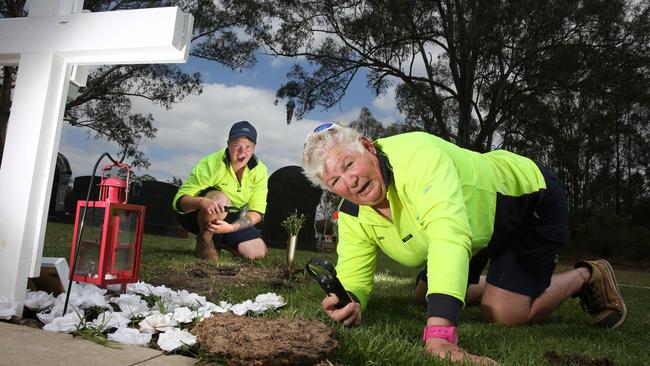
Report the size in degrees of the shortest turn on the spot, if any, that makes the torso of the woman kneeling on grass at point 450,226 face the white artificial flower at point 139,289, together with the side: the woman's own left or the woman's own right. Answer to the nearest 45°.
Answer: approximately 45° to the woman's own right

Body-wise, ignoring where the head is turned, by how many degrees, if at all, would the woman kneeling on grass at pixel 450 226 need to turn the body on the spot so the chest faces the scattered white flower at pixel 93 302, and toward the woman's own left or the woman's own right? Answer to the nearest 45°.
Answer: approximately 45° to the woman's own right

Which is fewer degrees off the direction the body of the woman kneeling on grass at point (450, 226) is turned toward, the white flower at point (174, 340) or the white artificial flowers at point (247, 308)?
the white flower

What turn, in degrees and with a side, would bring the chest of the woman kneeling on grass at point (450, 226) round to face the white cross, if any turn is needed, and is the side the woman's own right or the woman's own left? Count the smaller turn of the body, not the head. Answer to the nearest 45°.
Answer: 0° — they already face it

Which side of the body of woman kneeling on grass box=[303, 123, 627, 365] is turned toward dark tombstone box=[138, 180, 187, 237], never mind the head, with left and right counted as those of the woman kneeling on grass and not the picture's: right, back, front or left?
right

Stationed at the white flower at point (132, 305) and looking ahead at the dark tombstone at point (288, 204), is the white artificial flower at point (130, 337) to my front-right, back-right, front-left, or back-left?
back-right

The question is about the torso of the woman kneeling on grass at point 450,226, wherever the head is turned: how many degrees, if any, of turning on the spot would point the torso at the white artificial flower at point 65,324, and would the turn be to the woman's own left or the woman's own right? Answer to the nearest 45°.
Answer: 0° — they already face it

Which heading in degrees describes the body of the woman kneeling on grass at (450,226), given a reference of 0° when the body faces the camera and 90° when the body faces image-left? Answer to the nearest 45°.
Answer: approximately 45°

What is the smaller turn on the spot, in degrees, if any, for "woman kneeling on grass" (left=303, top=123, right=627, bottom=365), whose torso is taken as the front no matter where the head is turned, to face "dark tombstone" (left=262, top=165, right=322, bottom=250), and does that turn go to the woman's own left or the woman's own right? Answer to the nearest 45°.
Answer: approximately 90° to the woman's own right

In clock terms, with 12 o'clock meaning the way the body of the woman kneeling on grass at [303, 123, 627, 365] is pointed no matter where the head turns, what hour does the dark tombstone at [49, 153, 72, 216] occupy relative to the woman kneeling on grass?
The dark tombstone is roughly at 3 o'clock from the woman kneeling on grass.

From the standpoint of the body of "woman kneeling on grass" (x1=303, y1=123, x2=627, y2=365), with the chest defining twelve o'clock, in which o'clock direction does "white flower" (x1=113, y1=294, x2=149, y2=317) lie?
The white flower is roughly at 1 o'clock from the woman kneeling on grass.

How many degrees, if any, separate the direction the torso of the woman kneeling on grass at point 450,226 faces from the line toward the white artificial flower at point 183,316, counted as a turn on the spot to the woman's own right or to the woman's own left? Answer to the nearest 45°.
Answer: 0° — they already face it
